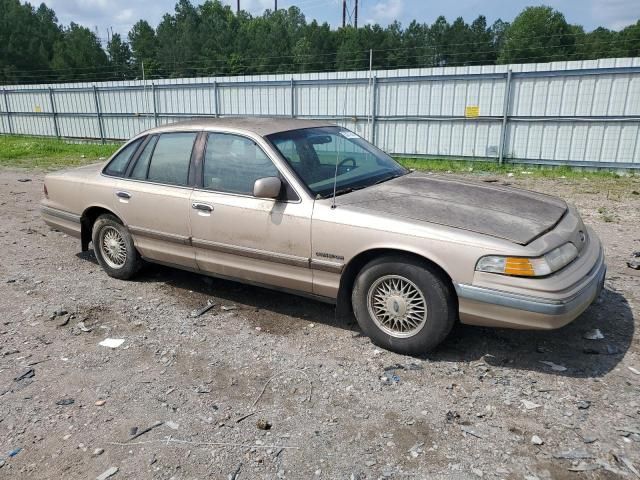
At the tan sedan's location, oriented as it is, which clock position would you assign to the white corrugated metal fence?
The white corrugated metal fence is roughly at 8 o'clock from the tan sedan.

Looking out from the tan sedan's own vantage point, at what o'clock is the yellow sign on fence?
The yellow sign on fence is roughly at 8 o'clock from the tan sedan.

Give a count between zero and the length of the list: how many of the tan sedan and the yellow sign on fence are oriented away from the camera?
0

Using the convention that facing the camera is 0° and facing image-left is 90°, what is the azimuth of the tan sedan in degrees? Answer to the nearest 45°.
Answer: approximately 315°

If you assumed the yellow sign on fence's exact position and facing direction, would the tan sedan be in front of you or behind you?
in front
